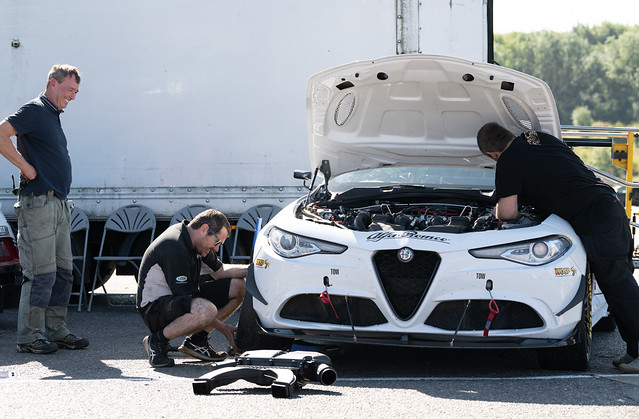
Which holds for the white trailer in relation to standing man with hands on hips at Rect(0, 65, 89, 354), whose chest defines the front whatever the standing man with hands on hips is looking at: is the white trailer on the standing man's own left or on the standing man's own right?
on the standing man's own left

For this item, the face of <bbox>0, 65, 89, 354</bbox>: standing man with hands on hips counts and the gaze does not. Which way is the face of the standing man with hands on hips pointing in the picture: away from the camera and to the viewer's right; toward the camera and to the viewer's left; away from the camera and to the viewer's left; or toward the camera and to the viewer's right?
toward the camera and to the viewer's right

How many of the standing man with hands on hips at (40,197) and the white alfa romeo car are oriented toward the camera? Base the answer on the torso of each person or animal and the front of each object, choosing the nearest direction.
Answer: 1

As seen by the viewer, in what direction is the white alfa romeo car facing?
toward the camera

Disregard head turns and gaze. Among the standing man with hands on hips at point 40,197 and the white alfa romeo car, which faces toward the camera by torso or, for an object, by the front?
the white alfa romeo car

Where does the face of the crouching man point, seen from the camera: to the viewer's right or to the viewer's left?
to the viewer's right

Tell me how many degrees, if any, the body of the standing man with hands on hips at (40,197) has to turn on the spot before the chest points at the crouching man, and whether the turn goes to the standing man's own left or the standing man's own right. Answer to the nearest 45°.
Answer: approximately 45° to the standing man's own right

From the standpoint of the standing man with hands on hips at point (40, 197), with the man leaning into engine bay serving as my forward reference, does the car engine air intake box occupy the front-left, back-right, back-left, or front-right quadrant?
front-right

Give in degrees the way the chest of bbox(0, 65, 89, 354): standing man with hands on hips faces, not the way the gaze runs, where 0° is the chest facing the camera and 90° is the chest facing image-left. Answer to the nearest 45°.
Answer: approximately 270°
